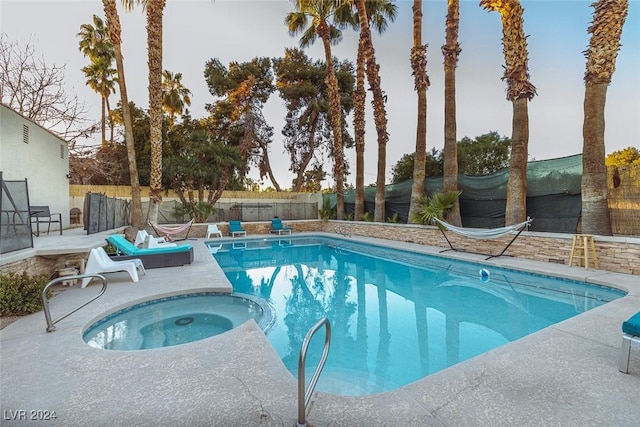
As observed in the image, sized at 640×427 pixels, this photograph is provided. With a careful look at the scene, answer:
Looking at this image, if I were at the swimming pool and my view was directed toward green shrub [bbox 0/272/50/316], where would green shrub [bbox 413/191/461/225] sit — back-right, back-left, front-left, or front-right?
back-right

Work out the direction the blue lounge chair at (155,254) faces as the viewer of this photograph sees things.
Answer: facing to the right of the viewer

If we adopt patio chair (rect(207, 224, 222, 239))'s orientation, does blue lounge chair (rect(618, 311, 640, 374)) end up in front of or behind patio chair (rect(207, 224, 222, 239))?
in front

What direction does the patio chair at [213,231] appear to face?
toward the camera

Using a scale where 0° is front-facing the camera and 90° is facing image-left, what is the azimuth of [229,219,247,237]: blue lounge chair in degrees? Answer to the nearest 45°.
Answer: approximately 315°

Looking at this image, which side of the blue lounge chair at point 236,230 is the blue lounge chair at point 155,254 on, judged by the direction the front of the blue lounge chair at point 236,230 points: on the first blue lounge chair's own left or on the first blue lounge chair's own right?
on the first blue lounge chair's own right

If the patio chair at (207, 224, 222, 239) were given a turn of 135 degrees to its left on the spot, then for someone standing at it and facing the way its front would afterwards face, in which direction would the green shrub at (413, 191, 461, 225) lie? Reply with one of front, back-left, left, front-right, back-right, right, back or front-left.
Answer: right

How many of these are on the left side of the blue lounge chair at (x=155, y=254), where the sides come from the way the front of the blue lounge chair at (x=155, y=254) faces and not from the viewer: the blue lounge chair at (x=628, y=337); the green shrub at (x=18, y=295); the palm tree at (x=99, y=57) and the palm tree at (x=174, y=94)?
2

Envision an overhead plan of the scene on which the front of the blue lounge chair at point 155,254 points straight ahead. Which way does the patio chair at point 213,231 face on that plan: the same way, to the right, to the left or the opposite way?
to the right

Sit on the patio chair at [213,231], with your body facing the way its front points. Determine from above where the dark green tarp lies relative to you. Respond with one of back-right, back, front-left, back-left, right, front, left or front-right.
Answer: front-left
